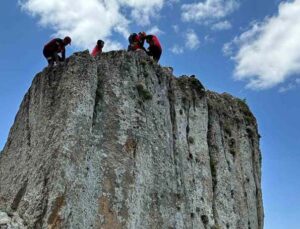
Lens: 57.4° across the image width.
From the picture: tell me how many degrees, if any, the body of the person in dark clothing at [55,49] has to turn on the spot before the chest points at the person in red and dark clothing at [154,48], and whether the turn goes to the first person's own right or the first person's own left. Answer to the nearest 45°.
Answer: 0° — they already face them

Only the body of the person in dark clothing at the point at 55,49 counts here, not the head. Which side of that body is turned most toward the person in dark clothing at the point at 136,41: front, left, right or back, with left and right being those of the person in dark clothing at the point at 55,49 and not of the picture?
front

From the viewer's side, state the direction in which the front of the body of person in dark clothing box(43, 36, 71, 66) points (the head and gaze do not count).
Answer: to the viewer's right

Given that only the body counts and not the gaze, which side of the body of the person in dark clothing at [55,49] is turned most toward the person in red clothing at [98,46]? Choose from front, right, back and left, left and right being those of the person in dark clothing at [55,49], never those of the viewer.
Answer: front
